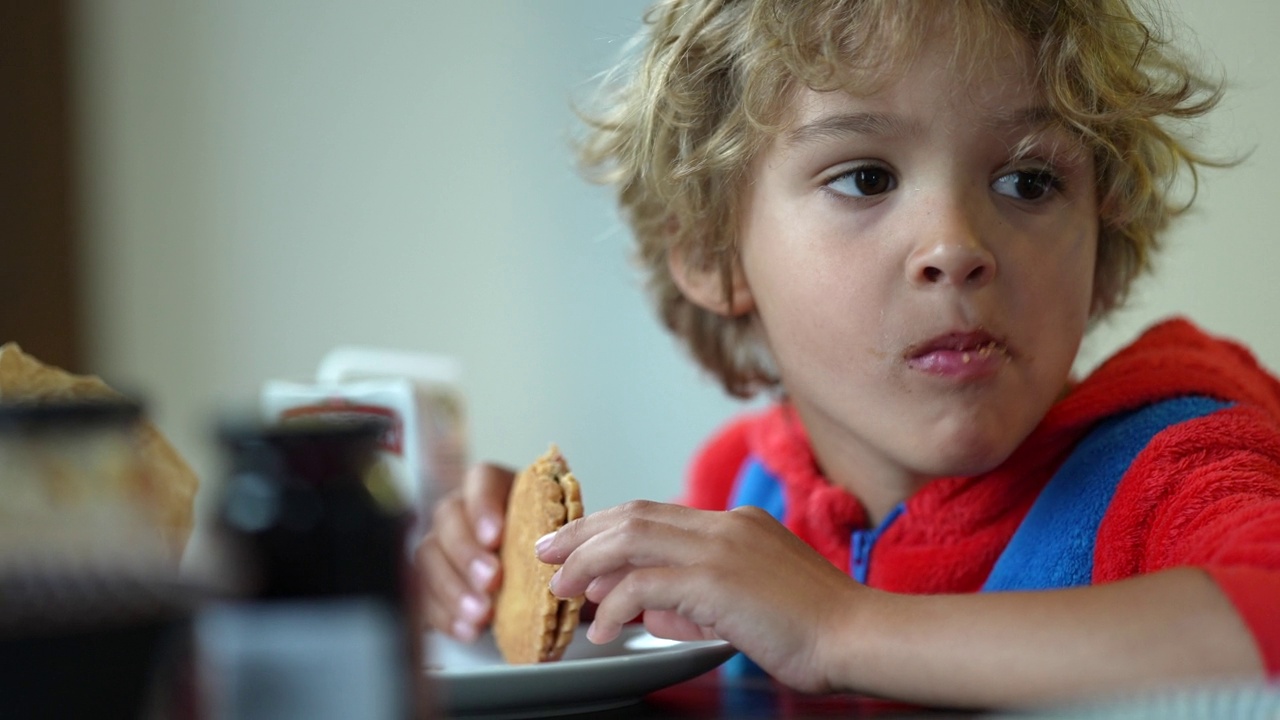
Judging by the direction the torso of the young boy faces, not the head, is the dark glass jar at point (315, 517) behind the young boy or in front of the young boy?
in front

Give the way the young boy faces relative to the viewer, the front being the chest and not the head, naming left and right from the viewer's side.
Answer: facing the viewer and to the left of the viewer
